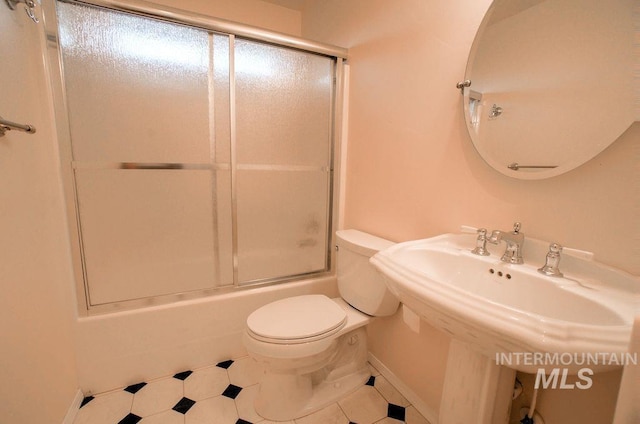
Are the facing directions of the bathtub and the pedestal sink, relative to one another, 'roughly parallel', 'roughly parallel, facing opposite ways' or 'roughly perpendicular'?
roughly perpendicular

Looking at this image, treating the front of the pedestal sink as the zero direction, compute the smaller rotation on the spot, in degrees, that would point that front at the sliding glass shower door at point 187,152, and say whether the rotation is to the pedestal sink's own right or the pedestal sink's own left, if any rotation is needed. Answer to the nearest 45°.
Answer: approximately 45° to the pedestal sink's own right

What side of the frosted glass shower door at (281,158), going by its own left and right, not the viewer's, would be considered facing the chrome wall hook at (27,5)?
right

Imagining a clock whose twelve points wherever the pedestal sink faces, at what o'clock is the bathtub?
The bathtub is roughly at 1 o'clock from the pedestal sink.

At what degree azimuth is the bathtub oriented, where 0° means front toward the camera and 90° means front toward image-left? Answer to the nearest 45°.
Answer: approximately 0°

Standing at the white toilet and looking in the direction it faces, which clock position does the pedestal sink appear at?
The pedestal sink is roughly at 9 o'clock from the white toilet.

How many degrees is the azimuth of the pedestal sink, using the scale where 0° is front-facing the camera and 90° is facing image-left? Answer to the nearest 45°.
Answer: approximately 45°
